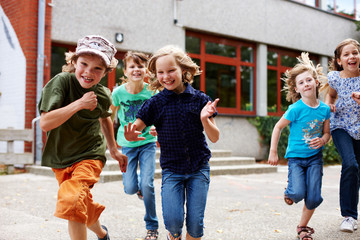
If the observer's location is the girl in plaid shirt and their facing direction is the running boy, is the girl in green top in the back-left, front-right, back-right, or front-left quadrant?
front-right

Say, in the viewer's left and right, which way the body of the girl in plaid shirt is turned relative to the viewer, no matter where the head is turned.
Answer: facing the viewer

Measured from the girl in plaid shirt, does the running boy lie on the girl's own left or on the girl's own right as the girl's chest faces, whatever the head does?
on the girl's own right

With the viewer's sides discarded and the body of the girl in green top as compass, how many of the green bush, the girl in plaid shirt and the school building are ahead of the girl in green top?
1

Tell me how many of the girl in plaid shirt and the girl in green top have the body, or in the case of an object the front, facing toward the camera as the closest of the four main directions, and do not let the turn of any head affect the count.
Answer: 2

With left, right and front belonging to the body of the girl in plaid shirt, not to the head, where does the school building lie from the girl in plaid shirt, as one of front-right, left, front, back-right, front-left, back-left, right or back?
back

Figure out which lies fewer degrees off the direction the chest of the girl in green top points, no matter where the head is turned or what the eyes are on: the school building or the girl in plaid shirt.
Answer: the girl in plaid shirt

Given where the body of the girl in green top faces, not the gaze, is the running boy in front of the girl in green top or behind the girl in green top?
in front

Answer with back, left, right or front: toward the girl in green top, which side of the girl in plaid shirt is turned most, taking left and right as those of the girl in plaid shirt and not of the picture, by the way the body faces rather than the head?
back

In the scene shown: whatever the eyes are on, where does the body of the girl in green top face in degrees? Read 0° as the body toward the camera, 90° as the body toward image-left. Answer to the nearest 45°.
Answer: approximately 0°

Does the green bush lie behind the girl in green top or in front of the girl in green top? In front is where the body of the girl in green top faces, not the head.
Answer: behind
